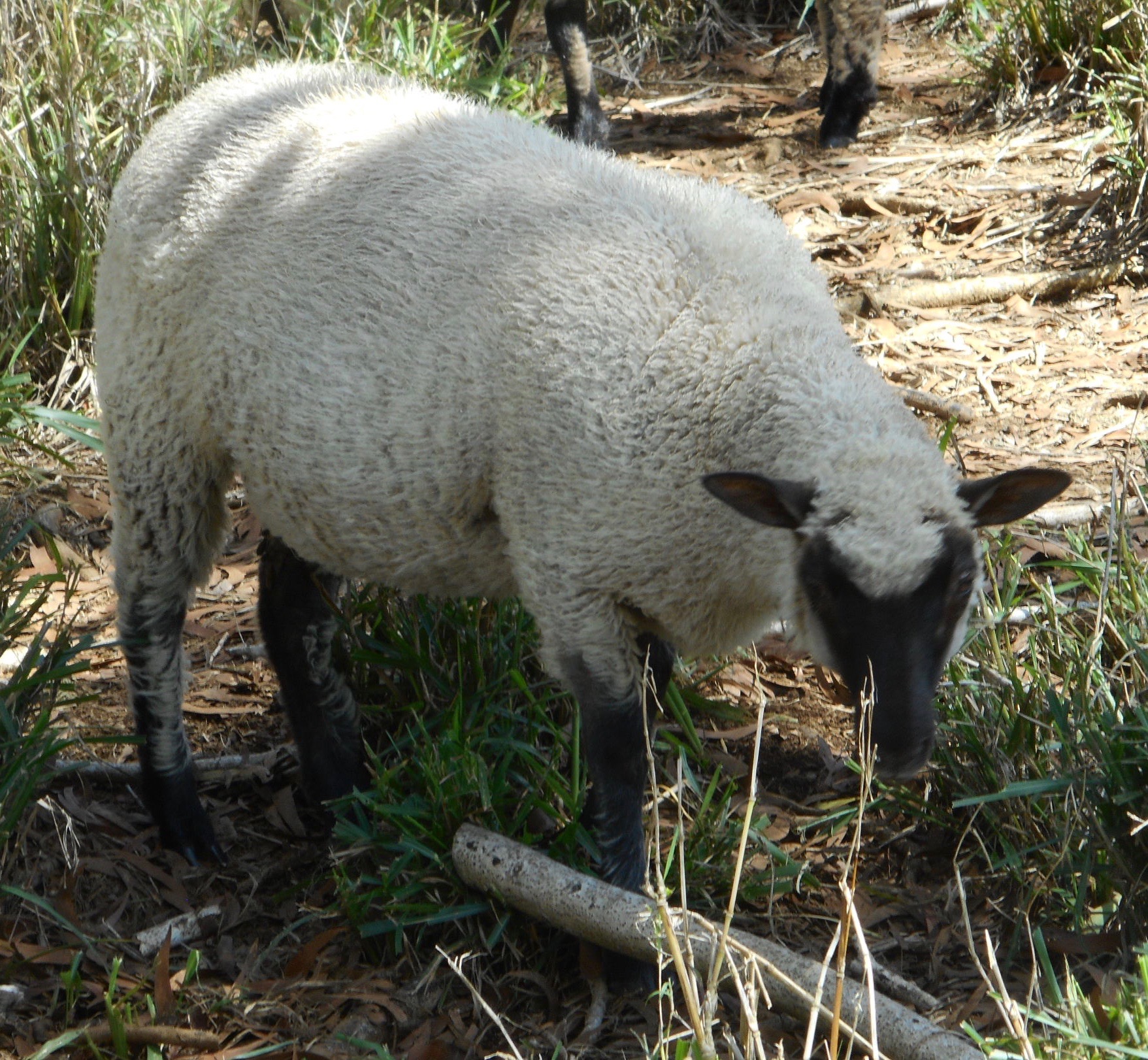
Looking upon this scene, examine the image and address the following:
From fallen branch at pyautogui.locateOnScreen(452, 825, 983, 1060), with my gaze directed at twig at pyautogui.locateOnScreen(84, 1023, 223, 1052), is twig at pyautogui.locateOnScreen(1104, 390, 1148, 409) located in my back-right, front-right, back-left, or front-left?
back-right

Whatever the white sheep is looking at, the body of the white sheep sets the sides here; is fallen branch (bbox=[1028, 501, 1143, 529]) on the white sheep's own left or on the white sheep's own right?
on the white sheep's own left

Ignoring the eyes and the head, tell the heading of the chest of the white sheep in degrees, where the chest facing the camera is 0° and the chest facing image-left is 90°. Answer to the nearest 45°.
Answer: approximately 315°

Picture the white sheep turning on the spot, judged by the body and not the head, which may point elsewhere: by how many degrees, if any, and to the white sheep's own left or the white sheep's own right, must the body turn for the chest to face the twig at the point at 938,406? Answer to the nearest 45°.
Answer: approximately 90° to the white sheep's own left

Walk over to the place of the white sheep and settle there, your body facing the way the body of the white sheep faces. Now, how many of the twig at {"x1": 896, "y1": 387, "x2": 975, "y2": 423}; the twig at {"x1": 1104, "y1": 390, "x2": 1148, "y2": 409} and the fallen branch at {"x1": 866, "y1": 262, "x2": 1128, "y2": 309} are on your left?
3

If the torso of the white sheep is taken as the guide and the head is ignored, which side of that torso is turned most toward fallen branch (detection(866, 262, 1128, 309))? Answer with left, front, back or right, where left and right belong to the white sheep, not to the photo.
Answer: left

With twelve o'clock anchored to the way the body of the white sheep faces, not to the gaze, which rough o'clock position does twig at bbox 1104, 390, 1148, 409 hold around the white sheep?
The twig is roughly at 9 o'clock from the white sheep.

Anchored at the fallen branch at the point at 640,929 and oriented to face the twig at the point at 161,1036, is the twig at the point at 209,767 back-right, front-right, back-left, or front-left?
front-right

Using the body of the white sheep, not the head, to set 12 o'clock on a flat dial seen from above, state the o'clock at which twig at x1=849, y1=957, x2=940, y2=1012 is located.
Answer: The twig is roughly at 12 o'clock from the white sheep.

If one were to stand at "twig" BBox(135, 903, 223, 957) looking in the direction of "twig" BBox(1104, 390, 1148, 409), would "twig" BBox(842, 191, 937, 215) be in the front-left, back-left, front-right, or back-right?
front-left

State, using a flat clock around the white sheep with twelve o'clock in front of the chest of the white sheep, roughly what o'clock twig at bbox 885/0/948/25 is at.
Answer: The twig is roughly at 8 o'clock from the white sheep.

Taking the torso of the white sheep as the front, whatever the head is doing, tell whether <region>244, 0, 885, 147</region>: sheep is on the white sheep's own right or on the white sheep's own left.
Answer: on the white sheep's own left
